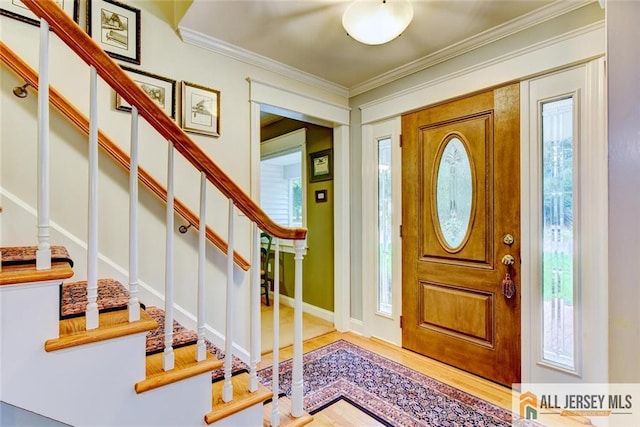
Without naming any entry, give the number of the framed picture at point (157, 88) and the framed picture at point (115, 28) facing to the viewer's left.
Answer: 0

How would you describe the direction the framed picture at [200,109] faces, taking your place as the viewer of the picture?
facing the viewer and to the right of the viewer

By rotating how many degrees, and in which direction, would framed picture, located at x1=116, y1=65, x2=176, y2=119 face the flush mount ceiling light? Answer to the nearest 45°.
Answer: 0° — it already faces it

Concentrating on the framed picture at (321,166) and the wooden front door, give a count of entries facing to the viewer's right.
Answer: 0

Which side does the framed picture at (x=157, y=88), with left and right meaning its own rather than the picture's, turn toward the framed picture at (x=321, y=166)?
left

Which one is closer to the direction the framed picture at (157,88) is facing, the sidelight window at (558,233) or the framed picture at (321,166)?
the sidelight window
